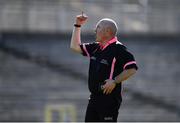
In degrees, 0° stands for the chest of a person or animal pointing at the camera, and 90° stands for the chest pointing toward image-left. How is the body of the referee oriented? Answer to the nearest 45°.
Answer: approximately 45°
